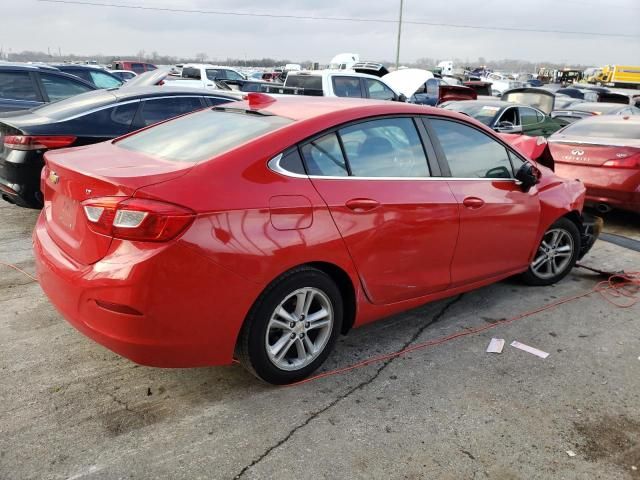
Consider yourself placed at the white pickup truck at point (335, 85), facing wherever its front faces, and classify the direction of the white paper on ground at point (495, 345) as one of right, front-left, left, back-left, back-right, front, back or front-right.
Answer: back-right

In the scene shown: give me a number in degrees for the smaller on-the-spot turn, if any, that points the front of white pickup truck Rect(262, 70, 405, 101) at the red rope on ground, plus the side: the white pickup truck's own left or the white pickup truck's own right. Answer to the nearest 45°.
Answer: approximately 135° to the white pickup truck's own right

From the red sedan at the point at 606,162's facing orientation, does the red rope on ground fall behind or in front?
behind

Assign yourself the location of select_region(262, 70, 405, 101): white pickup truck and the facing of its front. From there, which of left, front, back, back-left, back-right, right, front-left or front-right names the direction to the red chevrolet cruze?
back-right

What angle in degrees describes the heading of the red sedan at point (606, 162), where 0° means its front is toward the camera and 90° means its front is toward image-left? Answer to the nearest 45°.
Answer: approximately 225°

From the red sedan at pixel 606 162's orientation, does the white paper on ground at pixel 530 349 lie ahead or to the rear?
to the rear

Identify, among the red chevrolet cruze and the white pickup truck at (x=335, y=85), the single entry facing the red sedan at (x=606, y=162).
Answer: the red chevrolet cruze

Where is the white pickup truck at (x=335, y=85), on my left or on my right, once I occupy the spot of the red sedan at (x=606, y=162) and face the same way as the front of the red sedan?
on my left
